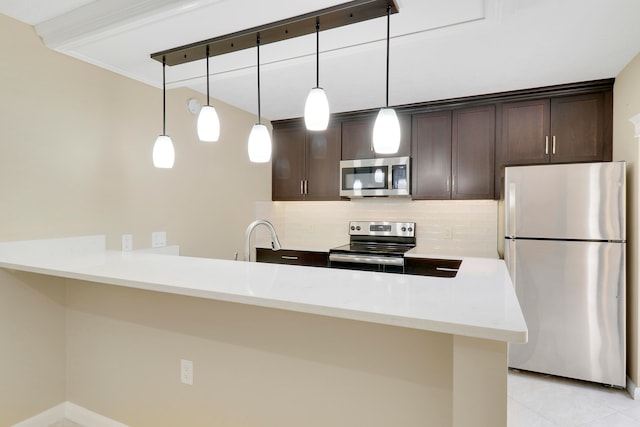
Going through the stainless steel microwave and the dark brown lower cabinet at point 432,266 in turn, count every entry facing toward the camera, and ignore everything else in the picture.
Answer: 2

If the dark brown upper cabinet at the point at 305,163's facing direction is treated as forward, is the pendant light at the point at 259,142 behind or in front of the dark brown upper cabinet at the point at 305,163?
in front

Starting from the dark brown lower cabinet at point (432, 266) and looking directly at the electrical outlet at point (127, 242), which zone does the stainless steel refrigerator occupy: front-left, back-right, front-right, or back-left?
back-left

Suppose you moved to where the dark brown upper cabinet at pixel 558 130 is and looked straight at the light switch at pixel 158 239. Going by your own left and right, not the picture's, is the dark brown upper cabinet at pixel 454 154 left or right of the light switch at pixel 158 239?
right

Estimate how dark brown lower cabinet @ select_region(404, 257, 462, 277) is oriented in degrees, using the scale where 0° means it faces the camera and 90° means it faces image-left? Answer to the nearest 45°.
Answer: approximately 0°

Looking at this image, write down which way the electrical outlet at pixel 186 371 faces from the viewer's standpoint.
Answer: facing the viewer and to the left of the viewer

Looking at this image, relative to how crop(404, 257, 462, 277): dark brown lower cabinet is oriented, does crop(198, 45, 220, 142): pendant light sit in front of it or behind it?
in front

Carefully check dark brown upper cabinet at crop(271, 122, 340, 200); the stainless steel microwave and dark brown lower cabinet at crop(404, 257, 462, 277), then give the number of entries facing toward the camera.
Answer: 3

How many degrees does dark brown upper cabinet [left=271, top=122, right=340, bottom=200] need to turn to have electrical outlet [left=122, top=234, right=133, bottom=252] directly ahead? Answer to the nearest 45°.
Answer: approximately 45° to its right

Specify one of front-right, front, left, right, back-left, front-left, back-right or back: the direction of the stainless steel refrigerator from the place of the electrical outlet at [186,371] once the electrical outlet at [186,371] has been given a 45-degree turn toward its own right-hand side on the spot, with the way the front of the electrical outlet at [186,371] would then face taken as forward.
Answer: back
